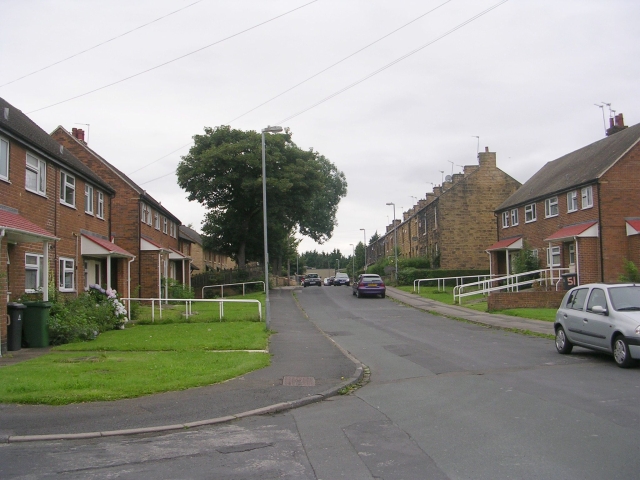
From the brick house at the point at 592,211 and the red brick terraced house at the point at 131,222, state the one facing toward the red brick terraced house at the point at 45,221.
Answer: the brick house

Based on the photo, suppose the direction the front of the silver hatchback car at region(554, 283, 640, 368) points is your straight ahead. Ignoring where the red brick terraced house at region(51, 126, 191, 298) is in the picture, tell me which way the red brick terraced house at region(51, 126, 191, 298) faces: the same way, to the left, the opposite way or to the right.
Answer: to the left

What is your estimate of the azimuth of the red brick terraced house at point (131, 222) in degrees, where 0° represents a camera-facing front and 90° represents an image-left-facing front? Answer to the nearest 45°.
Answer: approximately 270°

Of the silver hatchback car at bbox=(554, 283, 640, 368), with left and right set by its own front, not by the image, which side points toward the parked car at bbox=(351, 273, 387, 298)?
back

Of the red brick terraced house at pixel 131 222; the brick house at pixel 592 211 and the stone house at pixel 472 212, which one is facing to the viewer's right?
the red brick terraced house

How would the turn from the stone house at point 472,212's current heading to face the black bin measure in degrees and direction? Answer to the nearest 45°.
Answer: approximately 90° to its left

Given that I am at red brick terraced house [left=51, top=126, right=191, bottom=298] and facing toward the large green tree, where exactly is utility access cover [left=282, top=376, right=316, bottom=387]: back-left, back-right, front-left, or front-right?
back-right

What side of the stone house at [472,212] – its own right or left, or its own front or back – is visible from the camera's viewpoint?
left

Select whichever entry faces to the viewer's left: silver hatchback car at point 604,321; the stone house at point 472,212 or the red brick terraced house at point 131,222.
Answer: the stone house

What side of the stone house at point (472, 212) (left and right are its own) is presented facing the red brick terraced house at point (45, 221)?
left

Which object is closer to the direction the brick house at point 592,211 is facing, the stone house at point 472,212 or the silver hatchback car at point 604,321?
the silver hatchback car
